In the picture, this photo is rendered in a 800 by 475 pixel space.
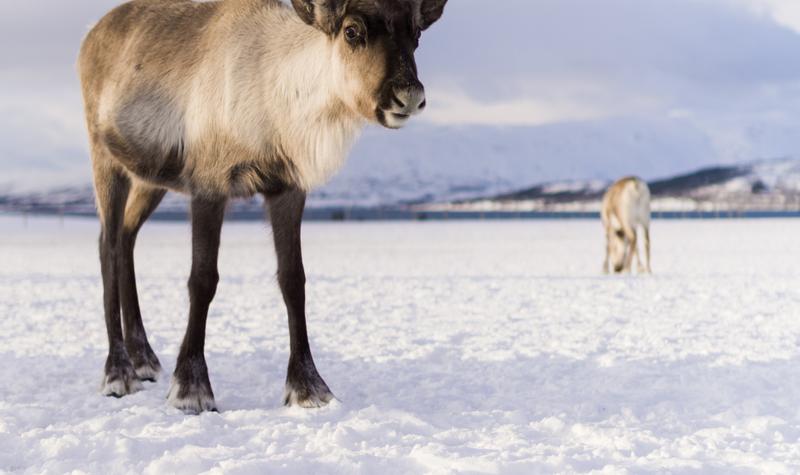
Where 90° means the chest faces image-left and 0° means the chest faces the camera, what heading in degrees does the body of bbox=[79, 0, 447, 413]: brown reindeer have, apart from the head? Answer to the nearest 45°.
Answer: approximately 315°

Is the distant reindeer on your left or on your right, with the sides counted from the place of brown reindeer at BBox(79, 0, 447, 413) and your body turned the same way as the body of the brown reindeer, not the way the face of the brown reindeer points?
on your left
